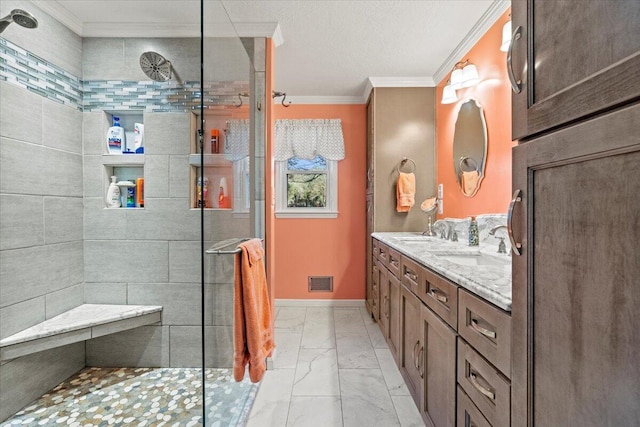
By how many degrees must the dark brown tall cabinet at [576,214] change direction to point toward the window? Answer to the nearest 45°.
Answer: approximately 90° to its right

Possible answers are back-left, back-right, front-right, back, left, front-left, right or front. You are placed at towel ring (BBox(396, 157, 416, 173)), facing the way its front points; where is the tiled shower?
front-right

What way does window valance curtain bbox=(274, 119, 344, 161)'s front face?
toward the camera

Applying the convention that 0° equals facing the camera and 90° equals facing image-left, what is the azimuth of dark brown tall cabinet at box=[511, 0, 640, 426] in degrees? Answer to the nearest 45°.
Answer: approximately 45°

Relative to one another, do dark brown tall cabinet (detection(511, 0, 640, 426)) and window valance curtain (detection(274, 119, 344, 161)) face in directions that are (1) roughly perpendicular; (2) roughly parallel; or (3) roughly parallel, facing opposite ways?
roughly perpendicular

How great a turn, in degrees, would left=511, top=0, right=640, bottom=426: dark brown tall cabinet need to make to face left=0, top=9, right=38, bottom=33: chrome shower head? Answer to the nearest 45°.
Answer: approximately 45° to its right

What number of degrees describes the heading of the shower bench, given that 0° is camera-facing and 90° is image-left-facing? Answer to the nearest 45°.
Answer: approximately 315°

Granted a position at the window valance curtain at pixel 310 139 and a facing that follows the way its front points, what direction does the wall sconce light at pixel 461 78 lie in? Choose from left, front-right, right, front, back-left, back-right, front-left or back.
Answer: front-left

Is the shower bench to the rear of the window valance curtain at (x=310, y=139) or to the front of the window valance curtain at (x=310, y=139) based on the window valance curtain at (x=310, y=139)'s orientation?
to the front

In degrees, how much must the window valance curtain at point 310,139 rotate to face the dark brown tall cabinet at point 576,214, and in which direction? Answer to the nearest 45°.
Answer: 0° — it already faces it
